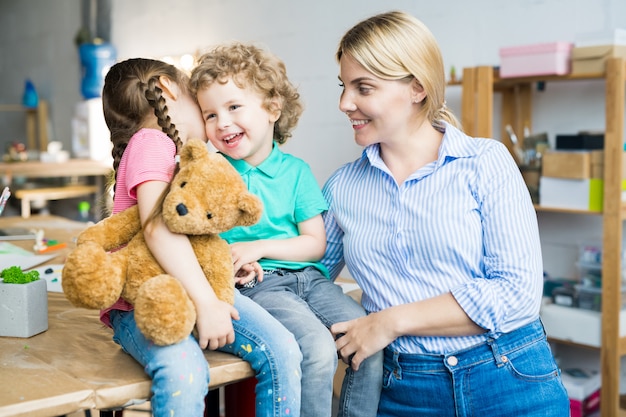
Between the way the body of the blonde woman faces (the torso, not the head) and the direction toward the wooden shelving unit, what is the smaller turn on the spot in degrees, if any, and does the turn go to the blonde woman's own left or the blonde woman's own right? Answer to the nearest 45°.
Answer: approximately 180°

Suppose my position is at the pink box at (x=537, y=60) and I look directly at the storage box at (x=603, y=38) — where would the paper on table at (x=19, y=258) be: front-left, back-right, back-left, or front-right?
back-right

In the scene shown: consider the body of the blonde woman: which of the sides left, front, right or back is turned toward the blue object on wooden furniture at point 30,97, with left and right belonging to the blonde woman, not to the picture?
right

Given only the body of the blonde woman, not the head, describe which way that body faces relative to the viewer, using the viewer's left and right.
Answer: facing the viewer and to the left of the viewer

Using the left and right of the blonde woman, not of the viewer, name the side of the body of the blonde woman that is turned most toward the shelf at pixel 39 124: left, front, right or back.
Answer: right

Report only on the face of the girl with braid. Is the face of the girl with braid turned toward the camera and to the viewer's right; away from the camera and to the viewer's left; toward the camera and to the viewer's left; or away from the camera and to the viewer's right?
away from the camera and to the viewer's right

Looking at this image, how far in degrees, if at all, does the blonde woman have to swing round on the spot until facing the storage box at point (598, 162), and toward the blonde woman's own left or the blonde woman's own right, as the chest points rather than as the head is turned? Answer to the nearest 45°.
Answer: approximately 180°

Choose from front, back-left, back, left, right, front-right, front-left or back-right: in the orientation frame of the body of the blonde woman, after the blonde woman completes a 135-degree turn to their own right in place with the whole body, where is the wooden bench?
front-left

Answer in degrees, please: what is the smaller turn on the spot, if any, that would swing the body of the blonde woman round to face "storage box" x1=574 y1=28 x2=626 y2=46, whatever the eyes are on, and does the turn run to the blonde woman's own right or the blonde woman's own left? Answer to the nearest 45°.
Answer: approximately 180°

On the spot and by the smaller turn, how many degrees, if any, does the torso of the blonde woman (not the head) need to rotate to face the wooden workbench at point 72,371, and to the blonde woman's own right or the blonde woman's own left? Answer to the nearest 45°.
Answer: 0° — they already face it

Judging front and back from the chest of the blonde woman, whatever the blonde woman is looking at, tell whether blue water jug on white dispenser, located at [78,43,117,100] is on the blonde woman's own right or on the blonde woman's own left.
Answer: on the blonde woman's own right

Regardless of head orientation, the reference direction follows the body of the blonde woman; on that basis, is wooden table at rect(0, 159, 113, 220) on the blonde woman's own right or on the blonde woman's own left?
on the blonde woman's own right
